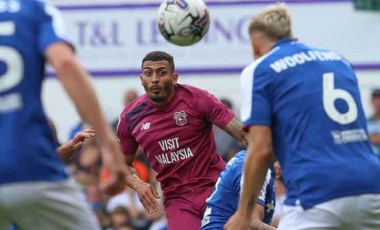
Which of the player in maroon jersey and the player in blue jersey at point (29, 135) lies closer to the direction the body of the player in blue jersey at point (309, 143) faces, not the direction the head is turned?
the player in maroon jersey

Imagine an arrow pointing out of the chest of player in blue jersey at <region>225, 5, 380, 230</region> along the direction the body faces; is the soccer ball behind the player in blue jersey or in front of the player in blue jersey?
in front

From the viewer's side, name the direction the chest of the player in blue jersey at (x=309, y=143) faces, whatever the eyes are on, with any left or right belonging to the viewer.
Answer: facing away from the viewer and to the left of the viewer

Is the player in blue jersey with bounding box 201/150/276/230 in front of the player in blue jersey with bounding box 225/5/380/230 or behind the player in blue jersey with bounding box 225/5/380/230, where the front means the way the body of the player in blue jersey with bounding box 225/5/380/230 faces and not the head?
in front
